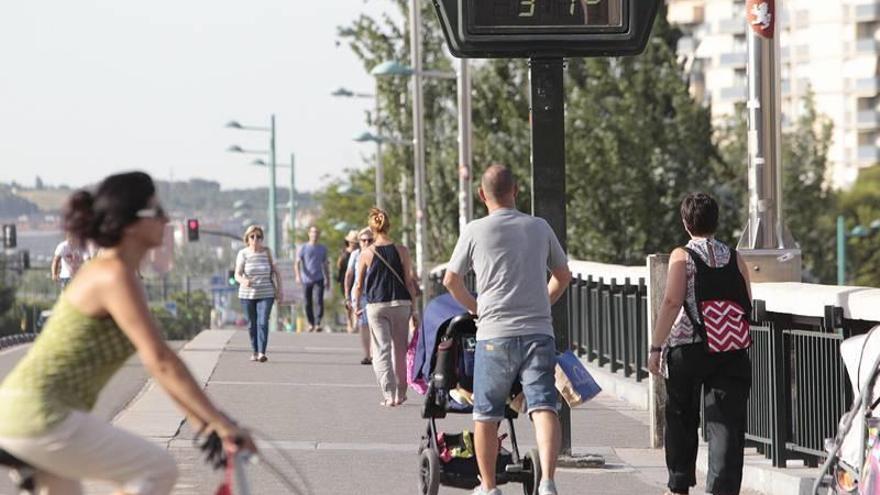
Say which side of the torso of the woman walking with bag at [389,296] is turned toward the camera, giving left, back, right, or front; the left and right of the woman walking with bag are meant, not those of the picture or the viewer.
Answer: back

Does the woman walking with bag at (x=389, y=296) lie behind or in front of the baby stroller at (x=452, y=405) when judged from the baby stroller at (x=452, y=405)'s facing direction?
in front

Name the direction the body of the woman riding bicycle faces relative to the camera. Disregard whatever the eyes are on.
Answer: to the viewer's right

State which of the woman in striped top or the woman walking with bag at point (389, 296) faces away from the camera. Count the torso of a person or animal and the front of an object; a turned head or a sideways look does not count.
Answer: the woman walking with bag

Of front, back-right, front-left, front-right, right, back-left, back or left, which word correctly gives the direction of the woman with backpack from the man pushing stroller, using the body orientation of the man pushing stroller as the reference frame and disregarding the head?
right

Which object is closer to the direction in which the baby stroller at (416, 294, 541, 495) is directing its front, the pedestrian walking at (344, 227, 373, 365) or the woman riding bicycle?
the pedestrian walking

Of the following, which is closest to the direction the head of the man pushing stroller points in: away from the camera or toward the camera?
away from the camera

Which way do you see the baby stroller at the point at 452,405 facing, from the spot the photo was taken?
facing away from the viewer

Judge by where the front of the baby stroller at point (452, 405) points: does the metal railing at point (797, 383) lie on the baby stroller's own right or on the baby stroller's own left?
on the baby stroller's own right

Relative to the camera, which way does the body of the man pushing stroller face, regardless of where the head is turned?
away from the camera

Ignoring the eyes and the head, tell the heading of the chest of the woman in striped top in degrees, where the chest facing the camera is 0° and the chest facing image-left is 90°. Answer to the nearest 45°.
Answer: approximately 0°

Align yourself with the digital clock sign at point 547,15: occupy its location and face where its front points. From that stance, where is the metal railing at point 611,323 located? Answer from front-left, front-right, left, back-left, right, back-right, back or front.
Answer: back
